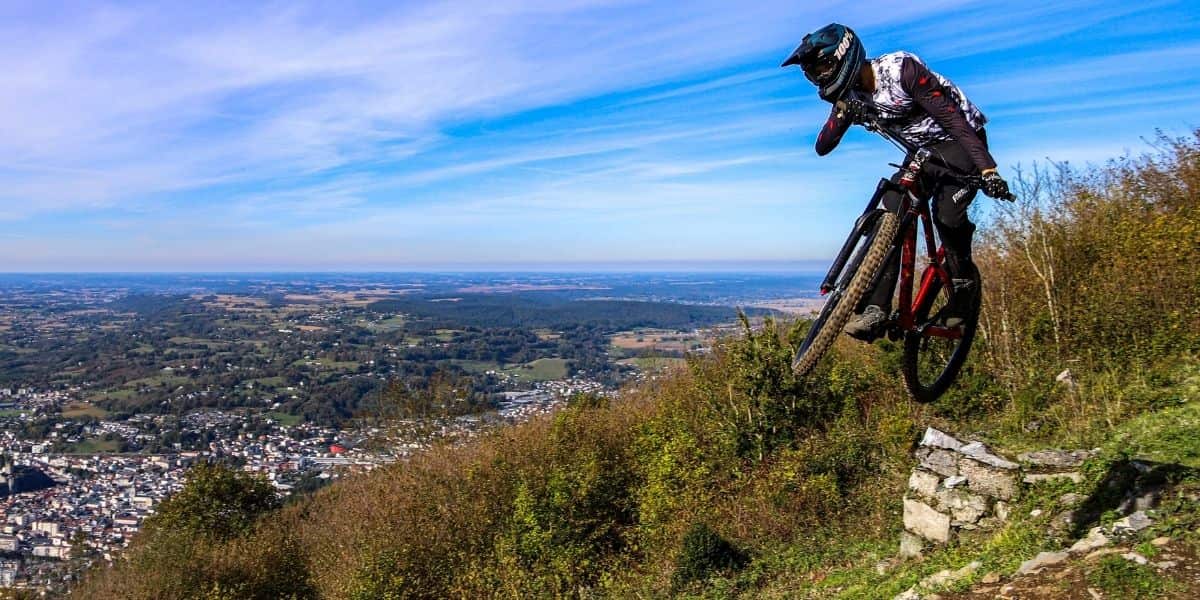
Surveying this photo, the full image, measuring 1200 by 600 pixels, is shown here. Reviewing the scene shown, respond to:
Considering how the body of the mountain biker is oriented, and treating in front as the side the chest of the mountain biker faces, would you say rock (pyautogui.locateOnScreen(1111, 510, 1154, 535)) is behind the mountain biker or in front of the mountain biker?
behind

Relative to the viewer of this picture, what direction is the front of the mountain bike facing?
facing the viewer and to the left of the viewer

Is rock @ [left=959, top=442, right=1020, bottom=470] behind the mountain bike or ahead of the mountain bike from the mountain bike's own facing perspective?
behind

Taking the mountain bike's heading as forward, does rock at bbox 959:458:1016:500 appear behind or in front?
behind

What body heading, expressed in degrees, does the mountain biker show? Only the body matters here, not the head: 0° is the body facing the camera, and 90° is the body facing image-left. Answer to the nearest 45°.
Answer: approximately 45°
